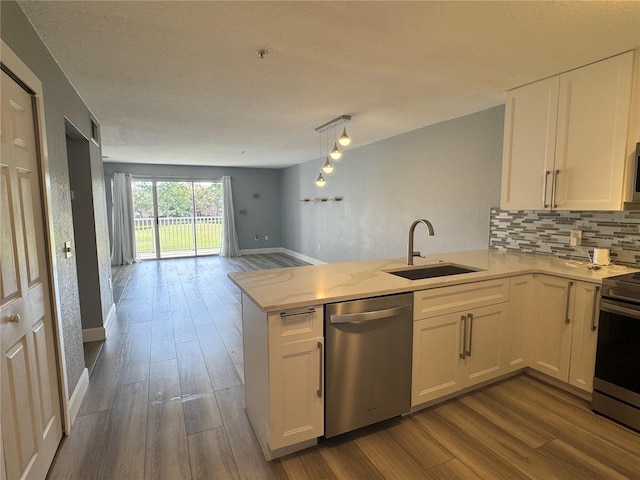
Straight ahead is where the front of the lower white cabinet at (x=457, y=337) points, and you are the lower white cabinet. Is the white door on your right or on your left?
on your right

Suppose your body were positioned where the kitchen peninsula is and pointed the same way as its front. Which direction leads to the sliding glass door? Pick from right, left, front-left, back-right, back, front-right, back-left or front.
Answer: back

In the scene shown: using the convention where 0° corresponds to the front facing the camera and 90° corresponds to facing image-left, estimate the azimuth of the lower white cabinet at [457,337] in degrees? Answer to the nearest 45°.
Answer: approximately 315°

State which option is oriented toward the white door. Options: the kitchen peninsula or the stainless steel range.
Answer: the stainless steel range

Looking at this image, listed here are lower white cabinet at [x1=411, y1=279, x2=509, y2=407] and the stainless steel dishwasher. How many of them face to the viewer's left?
0

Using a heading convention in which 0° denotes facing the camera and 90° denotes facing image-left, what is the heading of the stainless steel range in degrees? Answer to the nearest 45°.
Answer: approximately 45°

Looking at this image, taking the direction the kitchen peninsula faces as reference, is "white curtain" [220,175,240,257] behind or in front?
behind

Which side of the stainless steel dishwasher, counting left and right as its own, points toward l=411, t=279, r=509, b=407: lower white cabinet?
left

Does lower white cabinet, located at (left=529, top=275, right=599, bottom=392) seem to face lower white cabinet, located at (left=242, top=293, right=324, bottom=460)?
yes

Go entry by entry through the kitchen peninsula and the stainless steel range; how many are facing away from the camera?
0

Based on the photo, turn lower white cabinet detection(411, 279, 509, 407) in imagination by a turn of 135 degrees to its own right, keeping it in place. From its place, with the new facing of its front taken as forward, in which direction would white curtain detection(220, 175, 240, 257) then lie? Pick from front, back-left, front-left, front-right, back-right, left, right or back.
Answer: front-right
